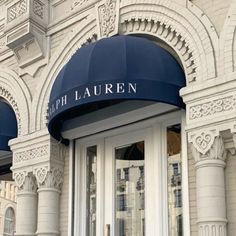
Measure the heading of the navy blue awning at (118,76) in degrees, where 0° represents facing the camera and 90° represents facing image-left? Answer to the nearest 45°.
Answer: approximately 45°

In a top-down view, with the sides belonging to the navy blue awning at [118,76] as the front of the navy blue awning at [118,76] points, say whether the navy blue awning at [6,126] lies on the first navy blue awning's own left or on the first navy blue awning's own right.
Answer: on the first navy blue awning's own right

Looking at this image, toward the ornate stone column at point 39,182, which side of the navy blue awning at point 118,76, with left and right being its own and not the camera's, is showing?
right
